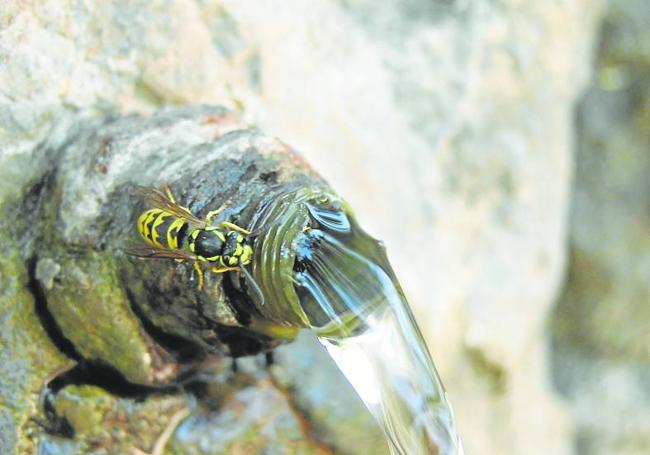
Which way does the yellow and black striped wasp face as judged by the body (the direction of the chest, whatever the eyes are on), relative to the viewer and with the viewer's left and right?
facing to the right of the viewer
